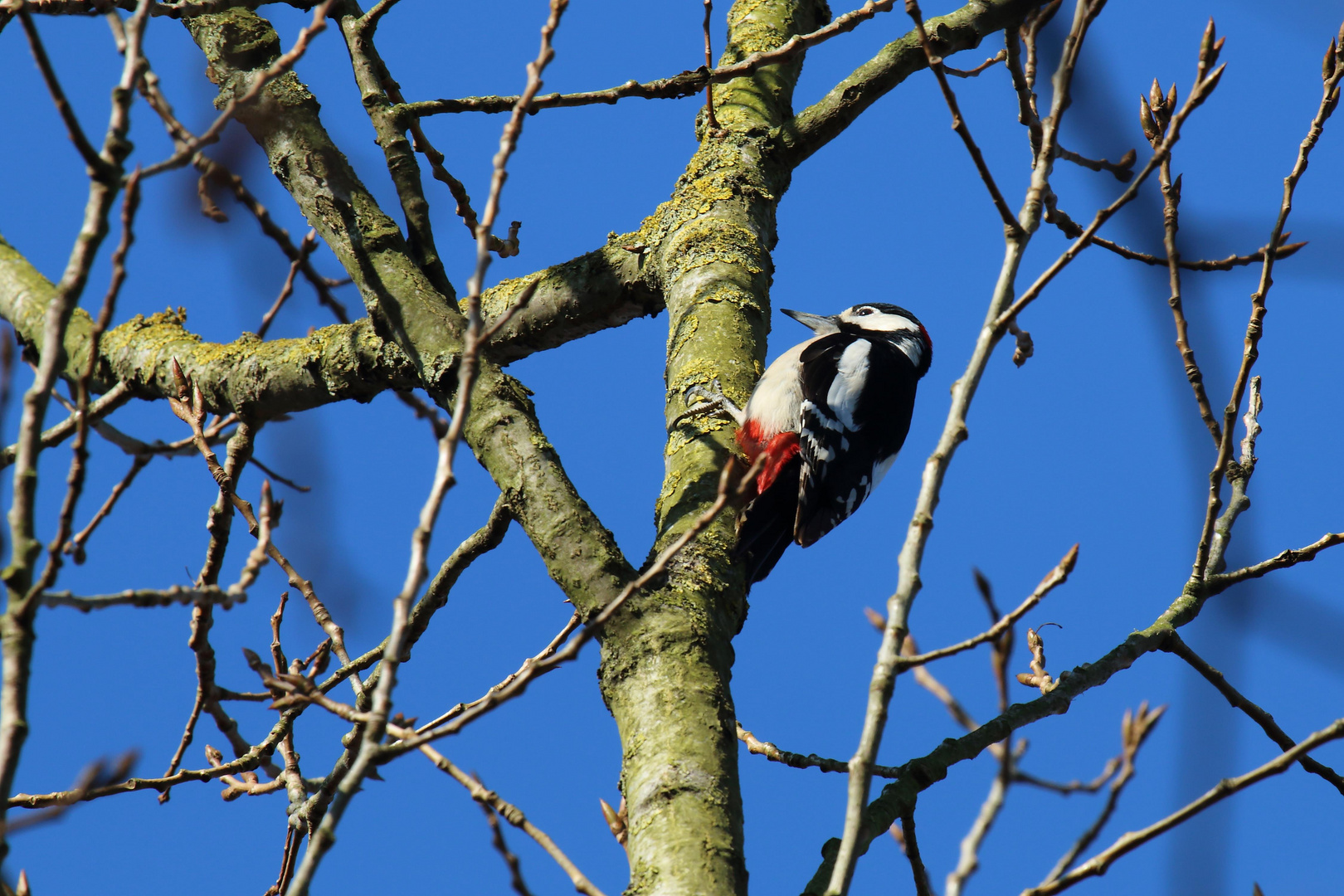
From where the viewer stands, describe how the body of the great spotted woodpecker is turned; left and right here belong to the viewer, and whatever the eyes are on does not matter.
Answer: facing to the left of the viewer
